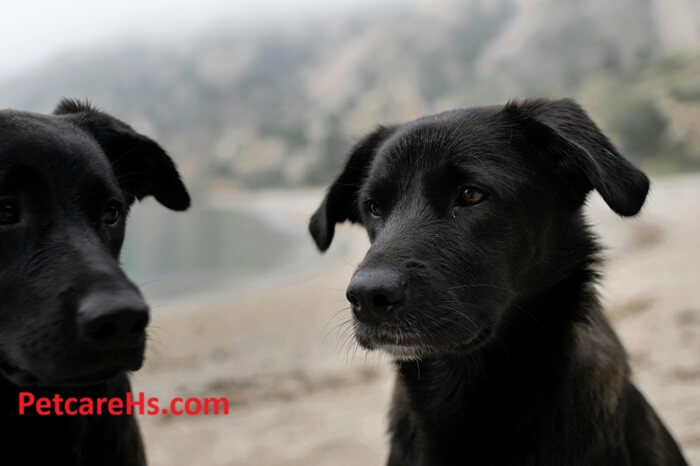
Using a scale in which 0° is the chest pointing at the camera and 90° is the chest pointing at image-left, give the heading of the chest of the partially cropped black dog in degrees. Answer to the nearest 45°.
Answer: approximately 315°

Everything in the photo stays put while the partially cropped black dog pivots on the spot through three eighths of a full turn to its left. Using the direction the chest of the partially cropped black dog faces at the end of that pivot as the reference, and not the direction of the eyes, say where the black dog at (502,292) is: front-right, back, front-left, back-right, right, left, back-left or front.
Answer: right
